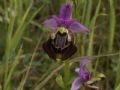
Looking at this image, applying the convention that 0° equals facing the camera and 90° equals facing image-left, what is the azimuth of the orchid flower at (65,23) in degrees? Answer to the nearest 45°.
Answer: approximately 0°
